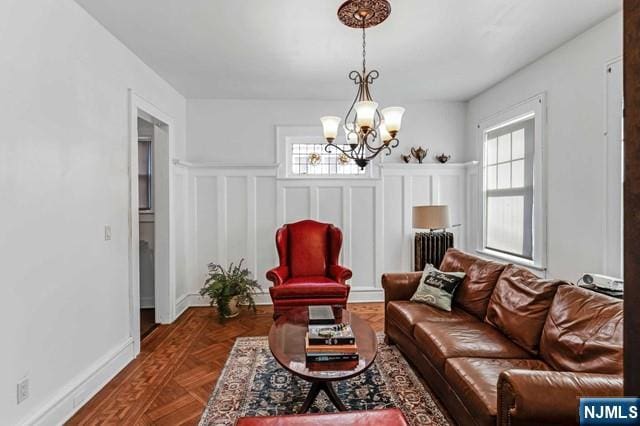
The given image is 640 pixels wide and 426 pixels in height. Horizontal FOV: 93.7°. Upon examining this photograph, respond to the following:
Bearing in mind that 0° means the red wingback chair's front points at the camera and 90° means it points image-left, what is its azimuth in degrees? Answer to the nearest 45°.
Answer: approximately 0°

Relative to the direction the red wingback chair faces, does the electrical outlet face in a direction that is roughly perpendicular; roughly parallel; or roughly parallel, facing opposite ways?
roughly perpendicular

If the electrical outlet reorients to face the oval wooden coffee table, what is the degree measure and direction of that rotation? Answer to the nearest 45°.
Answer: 0° — it already faces it

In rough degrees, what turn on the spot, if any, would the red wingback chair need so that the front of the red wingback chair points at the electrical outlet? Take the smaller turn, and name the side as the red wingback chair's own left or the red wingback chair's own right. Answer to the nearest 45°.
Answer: approximately 45° to the red wingback chair's own right

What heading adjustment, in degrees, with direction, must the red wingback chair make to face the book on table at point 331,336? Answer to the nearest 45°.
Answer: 0° — it already faces it

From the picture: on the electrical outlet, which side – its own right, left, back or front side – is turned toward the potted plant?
left
